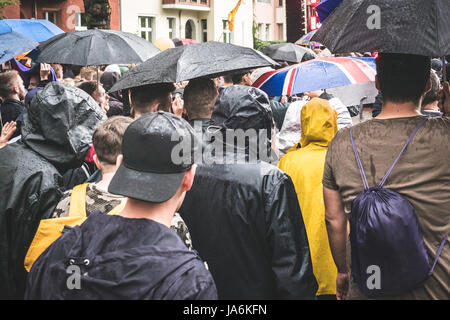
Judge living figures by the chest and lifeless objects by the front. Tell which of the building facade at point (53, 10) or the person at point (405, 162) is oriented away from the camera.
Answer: the person

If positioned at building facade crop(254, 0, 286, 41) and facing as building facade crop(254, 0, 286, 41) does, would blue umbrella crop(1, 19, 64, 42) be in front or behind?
in front

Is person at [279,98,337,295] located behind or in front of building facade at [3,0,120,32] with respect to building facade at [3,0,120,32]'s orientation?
in front

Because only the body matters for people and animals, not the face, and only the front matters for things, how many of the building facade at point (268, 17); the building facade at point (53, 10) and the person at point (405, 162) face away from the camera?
1

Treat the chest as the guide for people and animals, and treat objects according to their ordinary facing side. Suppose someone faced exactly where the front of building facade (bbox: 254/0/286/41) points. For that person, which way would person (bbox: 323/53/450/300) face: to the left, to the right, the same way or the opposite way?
the opposite way

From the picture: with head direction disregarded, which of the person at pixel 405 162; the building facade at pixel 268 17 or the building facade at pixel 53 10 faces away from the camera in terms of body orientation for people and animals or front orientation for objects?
the person

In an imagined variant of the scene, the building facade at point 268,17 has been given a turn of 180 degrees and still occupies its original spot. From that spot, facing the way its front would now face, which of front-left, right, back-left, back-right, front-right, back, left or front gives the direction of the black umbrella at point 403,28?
back

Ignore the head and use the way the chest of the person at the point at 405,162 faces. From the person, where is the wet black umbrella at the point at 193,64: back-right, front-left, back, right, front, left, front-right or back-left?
front-left

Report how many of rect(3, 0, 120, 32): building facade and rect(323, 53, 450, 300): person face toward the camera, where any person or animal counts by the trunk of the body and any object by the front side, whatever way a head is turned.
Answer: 1

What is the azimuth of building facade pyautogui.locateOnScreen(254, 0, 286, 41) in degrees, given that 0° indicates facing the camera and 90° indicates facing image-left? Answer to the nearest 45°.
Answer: approximately 0°

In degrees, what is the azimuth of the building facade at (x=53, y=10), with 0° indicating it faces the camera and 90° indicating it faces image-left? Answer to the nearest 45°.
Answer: approximately 0°

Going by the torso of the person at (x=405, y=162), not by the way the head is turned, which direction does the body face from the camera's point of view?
away from the camera
